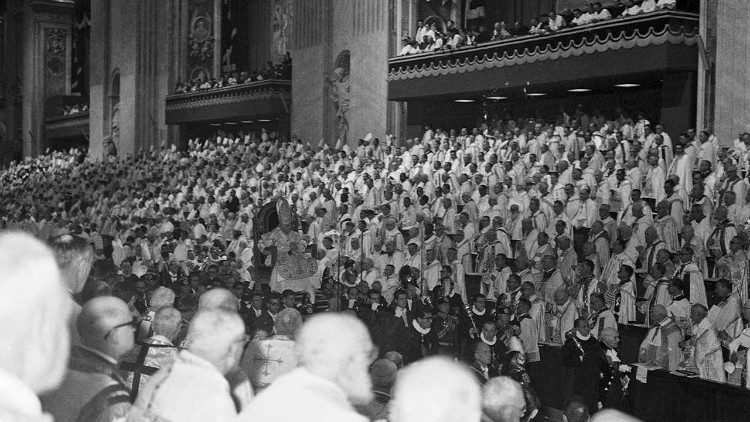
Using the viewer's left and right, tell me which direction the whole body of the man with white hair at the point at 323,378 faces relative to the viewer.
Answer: facing away from the viewer and to the right of the viewer

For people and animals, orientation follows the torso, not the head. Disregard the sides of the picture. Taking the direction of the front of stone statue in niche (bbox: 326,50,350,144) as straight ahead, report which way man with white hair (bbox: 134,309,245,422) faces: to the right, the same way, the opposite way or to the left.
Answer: the opposite way

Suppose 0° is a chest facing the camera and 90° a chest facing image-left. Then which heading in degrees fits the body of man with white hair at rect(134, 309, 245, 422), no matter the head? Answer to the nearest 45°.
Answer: approximately 225°

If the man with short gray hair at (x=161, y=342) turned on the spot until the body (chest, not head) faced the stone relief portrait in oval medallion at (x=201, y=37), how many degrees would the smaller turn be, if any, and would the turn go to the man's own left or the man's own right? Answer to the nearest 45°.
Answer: approximately 45° to the man's own left

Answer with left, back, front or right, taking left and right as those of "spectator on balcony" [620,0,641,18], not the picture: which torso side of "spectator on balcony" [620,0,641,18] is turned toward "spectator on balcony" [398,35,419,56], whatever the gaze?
right

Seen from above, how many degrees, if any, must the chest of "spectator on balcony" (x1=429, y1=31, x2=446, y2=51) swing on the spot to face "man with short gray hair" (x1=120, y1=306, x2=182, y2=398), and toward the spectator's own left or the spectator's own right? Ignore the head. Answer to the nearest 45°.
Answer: approximately 45° to the spectator's own left

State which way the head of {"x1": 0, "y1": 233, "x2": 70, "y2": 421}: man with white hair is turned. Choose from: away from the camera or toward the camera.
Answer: away from the camera

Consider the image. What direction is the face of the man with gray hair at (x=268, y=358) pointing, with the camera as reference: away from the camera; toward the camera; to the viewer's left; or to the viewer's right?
away from the camera

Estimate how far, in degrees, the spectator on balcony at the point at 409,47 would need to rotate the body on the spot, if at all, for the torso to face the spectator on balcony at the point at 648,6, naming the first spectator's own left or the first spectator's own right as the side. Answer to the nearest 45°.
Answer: approximately 90° to the first spectator's own left

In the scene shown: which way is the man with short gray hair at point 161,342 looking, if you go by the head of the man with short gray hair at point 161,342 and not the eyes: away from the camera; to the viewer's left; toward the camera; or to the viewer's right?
away from the camera

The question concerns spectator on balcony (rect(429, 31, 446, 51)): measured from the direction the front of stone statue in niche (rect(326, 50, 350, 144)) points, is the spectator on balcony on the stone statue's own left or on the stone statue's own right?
on the stone statue's own left

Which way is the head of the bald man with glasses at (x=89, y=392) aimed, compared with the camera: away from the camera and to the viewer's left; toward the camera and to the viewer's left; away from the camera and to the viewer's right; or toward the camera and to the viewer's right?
away from the camera and to the viewer's right
